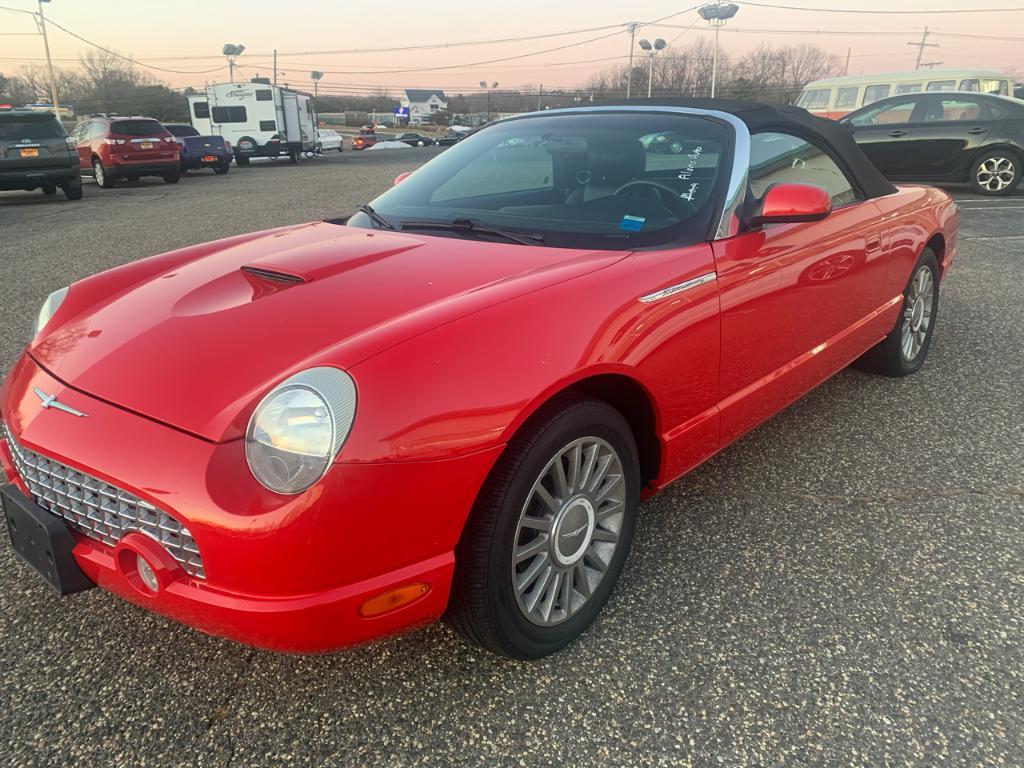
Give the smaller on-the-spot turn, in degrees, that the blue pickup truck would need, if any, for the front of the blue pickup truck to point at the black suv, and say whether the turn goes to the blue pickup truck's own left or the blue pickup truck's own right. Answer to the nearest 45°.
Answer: approximately 135° to the blue pickup truck's own left

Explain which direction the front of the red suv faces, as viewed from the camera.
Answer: facing away from the viewer and to the left of the viewer

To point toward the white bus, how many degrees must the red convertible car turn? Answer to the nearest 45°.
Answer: approximately 180°

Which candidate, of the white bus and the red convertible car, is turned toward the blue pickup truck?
the white bus

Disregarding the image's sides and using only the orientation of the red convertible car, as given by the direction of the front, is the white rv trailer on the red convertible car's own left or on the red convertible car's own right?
on the red convertible car's own right

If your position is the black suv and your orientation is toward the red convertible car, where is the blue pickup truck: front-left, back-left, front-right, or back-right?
back-left

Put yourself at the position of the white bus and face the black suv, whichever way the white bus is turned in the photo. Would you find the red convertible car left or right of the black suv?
left

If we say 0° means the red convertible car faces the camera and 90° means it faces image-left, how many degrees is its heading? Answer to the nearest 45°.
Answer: approximately 45°

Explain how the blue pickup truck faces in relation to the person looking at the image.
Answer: facing away from the viewer and to the left of the viewer

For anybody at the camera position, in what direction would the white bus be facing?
facing to the left of the viewer

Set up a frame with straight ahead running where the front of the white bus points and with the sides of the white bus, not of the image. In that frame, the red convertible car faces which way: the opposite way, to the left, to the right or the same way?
to the left

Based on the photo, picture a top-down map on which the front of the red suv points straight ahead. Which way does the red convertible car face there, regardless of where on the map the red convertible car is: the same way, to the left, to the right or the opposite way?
to the left

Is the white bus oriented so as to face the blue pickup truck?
yes
